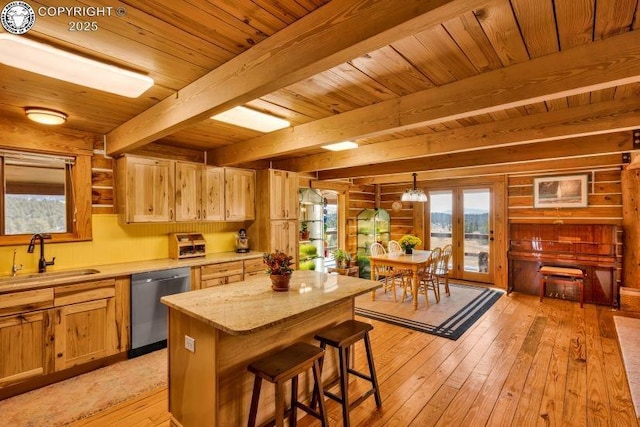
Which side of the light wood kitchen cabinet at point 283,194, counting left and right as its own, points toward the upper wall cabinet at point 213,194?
right

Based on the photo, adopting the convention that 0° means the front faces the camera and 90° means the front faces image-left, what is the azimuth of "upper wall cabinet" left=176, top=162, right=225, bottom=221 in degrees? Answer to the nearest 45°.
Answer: approximately 315°

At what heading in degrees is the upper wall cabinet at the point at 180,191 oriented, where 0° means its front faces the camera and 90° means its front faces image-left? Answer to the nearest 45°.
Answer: approximately 315°

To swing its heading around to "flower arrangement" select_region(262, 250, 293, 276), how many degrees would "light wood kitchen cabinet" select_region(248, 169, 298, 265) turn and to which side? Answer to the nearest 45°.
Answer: approximately 45° to its right

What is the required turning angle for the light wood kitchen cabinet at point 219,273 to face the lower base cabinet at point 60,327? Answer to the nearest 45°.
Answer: approximately 90° to its right

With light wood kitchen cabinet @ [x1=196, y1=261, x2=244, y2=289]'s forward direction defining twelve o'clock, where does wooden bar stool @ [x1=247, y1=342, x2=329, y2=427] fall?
The wooden bar stool is roughly at 1 o'clock from the light wood kitchen cabinet.

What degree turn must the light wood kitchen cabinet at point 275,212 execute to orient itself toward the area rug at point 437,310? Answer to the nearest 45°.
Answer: approximately 45° to its left

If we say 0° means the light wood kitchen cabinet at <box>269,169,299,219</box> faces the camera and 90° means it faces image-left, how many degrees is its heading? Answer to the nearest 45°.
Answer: approximately 315°

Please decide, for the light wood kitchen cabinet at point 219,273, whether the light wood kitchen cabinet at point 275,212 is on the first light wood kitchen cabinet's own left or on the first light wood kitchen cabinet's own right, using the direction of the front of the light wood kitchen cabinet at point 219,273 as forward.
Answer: on the first light wood kitchen cabinet's own left

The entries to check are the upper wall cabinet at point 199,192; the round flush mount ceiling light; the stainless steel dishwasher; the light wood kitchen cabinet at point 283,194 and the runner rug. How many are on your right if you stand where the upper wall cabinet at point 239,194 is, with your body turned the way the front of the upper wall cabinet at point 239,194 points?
4

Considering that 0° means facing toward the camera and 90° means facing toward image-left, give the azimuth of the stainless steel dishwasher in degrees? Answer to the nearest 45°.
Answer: approximately 315°
